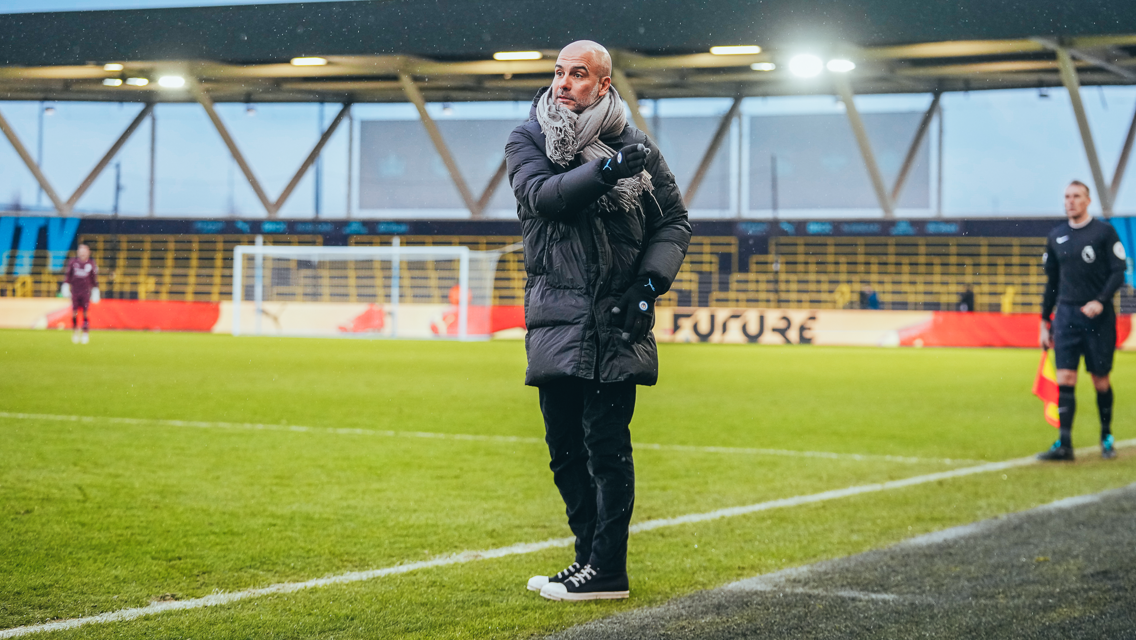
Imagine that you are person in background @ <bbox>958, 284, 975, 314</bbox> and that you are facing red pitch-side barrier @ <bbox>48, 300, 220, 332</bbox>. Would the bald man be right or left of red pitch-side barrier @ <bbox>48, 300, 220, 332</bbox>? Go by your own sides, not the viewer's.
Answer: left

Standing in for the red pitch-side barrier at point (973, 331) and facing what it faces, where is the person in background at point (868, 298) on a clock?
The person in background is roughly at 5 o'clock from the red pitch-side barrier.

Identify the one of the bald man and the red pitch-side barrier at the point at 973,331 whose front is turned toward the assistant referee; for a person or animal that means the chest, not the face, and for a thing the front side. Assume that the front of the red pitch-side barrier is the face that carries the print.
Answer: the red pitch-side barrier

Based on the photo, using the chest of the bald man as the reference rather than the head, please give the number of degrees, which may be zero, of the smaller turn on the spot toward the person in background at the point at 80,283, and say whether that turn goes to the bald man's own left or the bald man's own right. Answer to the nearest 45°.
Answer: approximately 90° to the bald man's own right

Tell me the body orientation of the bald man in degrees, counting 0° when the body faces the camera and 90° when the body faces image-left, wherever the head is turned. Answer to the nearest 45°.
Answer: approximately 45°

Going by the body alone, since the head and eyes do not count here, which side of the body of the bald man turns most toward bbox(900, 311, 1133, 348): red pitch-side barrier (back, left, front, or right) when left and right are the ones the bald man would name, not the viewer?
back

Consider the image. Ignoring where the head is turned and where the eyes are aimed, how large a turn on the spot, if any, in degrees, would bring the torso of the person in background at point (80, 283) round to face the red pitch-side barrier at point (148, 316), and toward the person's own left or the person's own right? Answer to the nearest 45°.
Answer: approximately 180°

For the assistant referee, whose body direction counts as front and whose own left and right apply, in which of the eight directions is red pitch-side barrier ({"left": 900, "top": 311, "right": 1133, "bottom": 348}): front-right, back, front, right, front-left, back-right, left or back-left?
back-right
